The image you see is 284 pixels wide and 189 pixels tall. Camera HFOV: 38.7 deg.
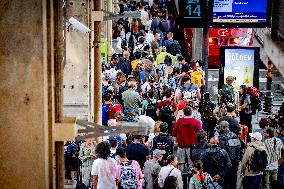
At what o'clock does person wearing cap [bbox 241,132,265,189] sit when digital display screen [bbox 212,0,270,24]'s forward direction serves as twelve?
The person wearing cap is roughly at 12 o'clock from the digital display screen.

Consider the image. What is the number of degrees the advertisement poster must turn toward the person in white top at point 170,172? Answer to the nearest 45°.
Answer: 0° — it already faces them

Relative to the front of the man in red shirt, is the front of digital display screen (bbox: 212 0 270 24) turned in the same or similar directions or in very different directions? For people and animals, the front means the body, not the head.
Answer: very different directions

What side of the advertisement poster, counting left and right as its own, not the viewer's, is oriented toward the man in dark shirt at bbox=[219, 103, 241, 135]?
front

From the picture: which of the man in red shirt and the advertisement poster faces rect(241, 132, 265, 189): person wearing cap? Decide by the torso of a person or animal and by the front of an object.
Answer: the advertisement poster

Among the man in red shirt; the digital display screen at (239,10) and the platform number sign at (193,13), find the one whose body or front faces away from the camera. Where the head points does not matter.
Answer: the man in red shirt

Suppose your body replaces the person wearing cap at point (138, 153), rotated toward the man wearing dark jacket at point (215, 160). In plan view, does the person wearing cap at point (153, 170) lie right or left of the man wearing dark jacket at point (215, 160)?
right

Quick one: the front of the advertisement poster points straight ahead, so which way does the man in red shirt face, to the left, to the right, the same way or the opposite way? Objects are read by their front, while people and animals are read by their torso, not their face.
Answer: the opposite way

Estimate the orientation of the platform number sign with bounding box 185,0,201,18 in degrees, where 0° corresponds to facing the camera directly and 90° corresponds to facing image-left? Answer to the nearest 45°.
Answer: approximately 0°

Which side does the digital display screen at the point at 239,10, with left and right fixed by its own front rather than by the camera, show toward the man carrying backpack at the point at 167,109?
front

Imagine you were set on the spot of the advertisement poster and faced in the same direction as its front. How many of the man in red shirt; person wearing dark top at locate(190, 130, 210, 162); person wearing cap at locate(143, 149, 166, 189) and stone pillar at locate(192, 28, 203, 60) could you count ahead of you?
3
